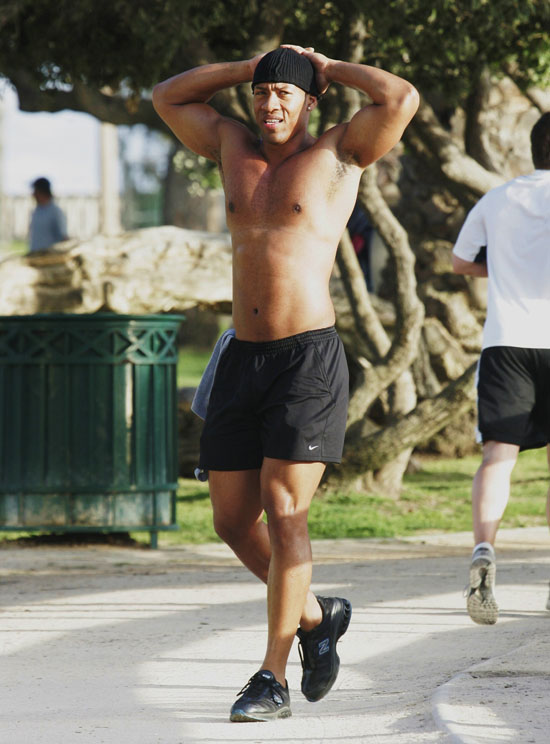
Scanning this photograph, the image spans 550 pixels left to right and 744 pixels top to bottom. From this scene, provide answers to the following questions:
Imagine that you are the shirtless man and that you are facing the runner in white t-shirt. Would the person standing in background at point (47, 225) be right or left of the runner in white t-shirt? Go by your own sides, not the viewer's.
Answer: left

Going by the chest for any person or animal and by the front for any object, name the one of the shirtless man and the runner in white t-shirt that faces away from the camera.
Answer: the runner in white t-shirt

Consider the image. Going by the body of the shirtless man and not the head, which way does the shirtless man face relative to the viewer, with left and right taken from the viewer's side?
facing the viewer and to the left of the viewer

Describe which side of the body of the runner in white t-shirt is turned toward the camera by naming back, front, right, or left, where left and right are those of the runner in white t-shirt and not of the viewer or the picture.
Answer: back

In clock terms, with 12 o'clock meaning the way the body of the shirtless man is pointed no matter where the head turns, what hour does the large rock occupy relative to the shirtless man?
The large rock is roughly at 4 o'clock from the shirtless man.

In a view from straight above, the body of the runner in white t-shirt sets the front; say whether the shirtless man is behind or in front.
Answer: behind

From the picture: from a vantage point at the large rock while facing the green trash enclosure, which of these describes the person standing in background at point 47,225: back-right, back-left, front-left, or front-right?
back-right

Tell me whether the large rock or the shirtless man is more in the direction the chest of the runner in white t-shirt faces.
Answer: the large rock

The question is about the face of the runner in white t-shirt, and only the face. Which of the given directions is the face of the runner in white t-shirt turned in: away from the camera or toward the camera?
away from the camera

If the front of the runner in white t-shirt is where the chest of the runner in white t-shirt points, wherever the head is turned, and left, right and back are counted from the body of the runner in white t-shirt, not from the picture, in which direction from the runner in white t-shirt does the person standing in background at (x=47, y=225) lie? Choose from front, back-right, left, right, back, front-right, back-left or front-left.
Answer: front-left

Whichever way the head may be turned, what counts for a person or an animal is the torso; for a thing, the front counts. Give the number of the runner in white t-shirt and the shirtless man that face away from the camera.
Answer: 1

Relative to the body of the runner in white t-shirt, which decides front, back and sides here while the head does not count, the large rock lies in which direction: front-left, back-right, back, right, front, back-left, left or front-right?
front-left

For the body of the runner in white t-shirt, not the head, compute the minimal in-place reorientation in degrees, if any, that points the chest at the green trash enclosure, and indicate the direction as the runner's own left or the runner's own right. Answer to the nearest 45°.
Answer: approximately 45° to the runner's own left
